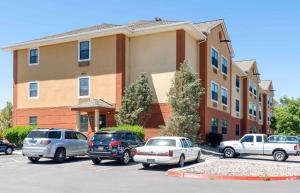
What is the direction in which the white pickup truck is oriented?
to the viewer's left

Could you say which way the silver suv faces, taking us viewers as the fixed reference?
facing away from the viewer and to the right of the viewer

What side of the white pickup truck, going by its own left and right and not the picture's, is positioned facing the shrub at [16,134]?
front

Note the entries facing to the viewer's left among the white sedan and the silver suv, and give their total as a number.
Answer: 0

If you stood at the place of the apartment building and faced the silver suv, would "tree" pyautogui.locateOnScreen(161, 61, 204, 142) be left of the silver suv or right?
left

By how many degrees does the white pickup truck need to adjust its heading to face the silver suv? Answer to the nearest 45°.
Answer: approximately 45° to its left

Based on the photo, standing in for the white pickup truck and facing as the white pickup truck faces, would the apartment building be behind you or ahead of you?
ahead

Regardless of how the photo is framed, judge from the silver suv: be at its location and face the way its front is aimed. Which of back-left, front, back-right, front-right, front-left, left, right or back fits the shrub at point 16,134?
front-left

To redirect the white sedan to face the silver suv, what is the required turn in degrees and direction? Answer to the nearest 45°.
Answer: approximately 90° to its left
